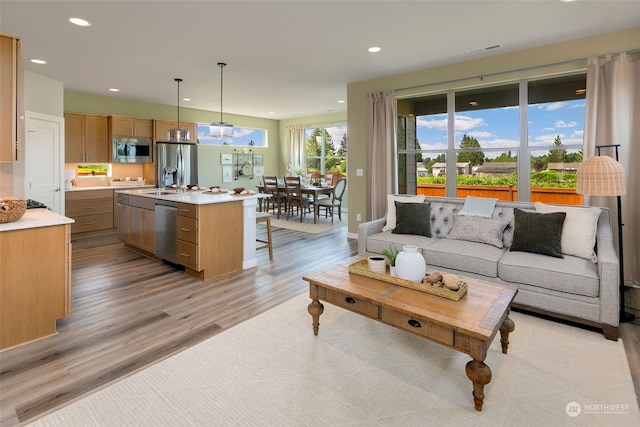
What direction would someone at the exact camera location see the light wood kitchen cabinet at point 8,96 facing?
facing to the right of the viewer

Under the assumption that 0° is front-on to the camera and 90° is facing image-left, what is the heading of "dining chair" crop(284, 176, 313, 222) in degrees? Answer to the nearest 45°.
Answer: approximately 225°

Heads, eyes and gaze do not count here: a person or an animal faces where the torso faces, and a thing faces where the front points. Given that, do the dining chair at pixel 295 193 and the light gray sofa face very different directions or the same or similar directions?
very different directions

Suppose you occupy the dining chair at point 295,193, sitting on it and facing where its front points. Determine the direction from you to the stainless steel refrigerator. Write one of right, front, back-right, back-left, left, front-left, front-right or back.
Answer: back-left

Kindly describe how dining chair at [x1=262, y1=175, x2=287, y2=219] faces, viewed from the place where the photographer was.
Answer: facing away from the viewer and to the right of the viewer

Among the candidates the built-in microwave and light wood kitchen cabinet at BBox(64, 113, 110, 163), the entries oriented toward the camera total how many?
2

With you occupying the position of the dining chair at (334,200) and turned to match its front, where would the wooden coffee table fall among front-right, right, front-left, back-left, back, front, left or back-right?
back-left
